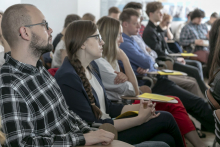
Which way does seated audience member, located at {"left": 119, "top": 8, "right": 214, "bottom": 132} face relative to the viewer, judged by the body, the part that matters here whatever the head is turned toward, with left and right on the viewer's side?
facing to the right of the viewer

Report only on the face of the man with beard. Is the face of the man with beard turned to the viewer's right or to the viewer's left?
to the viewer's right

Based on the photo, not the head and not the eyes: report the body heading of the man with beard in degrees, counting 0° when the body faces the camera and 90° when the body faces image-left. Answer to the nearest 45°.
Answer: approximately 270°

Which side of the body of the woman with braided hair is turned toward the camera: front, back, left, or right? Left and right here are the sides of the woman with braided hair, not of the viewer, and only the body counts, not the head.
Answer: right
